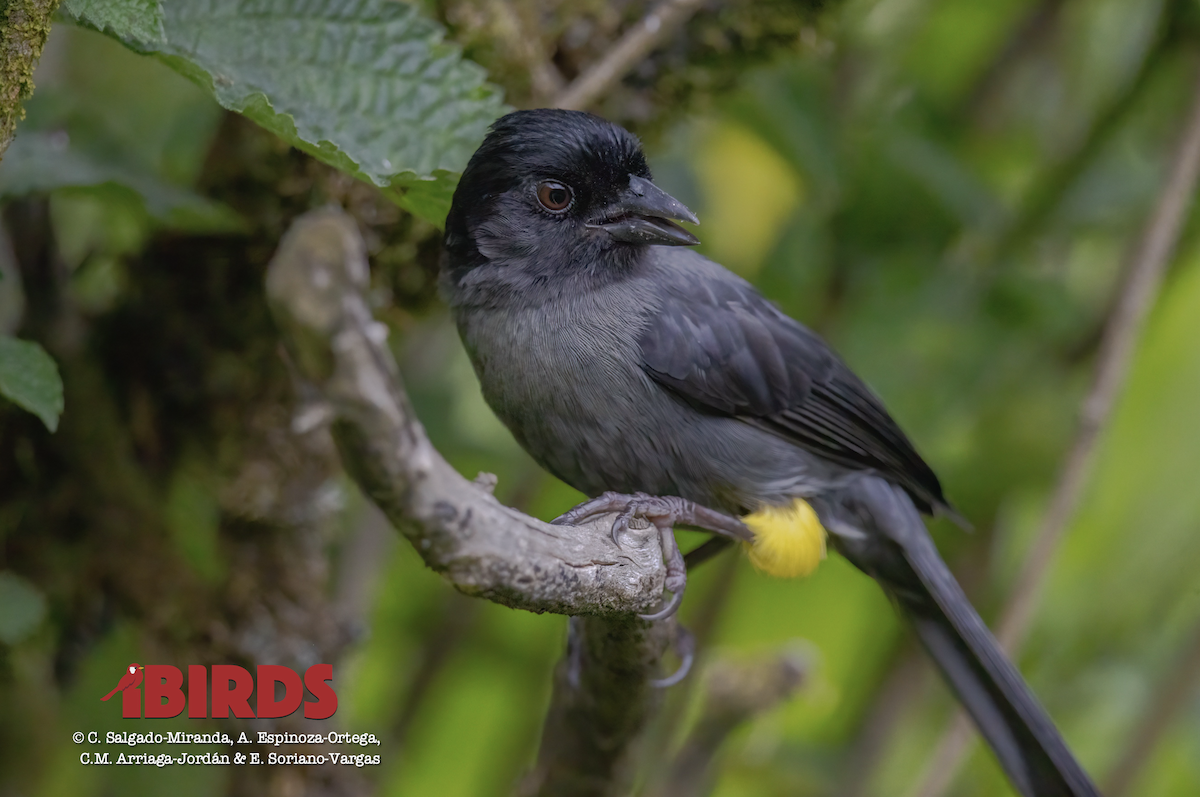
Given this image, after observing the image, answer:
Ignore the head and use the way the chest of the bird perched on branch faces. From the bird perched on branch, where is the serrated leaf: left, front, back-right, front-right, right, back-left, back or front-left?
front

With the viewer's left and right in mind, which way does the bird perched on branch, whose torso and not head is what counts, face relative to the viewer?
facing the viewer and to the left of the viewer

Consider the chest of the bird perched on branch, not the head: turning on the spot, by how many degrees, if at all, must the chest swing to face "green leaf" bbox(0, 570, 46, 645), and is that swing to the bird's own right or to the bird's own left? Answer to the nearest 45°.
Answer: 0° — it already faces it

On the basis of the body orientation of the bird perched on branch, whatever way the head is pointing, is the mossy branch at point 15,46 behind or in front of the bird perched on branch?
in front

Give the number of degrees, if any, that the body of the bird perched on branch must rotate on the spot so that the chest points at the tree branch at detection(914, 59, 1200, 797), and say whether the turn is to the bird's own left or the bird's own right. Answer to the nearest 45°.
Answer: approximately 180°

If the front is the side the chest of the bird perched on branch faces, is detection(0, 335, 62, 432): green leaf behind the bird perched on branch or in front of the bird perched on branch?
in front

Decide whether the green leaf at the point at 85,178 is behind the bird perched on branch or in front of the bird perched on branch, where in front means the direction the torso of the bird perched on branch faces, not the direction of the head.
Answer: in front

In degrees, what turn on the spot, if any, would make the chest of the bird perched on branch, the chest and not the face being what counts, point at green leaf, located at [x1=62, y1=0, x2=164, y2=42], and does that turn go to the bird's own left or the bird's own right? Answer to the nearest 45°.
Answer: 0° — it already faces it
